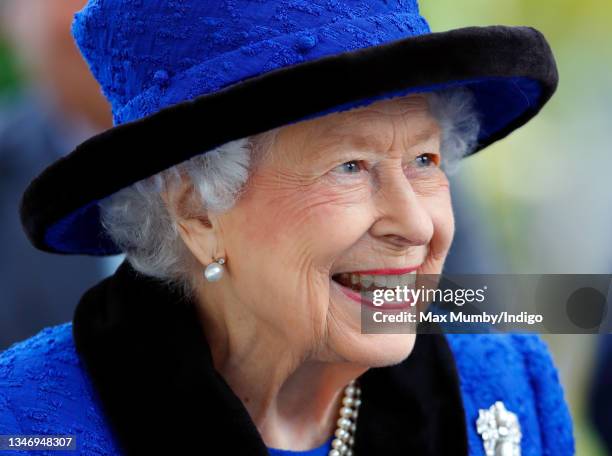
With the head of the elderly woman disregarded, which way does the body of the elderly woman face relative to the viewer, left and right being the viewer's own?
facing the viewer and to the right of the viewer

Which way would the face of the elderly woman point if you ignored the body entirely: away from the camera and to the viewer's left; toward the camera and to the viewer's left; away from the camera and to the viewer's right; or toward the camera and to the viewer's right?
toward the camera and to the viewer's right
